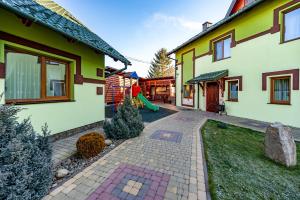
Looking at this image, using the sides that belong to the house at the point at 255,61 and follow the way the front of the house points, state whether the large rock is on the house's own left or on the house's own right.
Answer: on the house's own left

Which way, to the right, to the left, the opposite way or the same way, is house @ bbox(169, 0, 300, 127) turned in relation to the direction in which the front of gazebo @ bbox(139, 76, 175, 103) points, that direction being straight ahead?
to the right

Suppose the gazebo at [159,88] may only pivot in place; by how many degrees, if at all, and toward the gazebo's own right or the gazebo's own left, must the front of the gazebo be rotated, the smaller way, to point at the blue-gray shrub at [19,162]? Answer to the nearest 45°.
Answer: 0° — it already faces it

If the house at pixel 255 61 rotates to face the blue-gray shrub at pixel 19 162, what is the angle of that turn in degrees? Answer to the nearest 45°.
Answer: approximately 45° to its left

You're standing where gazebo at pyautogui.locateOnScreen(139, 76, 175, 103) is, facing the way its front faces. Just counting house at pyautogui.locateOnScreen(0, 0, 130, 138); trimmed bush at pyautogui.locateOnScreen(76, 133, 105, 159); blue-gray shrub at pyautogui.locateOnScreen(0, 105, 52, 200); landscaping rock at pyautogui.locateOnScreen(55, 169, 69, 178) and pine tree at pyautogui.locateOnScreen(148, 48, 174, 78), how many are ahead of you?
4

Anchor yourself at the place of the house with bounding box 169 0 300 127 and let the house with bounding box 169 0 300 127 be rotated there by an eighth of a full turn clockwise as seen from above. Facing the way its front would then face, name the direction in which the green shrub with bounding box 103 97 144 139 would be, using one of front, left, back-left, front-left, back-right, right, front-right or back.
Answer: front-left

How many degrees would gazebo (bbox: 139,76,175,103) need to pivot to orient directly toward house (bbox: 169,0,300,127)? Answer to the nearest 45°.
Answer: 0° — it already faces it

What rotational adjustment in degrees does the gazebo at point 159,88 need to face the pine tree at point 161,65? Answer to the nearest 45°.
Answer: approximately 180°

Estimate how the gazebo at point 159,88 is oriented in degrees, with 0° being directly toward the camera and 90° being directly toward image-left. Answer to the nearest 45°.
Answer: approximately 0°

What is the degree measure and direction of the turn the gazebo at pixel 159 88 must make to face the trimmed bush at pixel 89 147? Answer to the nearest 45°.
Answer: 0° — it already faces it

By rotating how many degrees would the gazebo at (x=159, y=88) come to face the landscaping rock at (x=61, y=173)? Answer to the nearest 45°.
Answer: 0° — it already faces it

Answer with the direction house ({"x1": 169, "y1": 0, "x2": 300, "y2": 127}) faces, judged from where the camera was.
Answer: facing the viewer and to the left of the viewer

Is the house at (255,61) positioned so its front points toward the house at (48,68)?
yes
